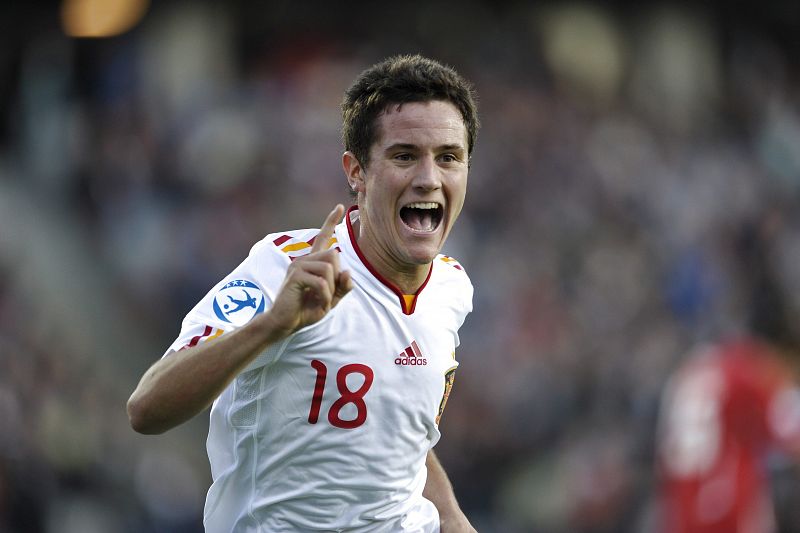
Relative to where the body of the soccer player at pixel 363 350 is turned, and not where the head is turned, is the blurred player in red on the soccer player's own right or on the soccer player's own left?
on the soccer player's own left

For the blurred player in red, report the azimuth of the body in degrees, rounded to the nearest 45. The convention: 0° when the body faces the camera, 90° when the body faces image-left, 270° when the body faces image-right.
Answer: approximately 225°

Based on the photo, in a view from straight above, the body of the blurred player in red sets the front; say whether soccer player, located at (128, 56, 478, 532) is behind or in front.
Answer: behind
